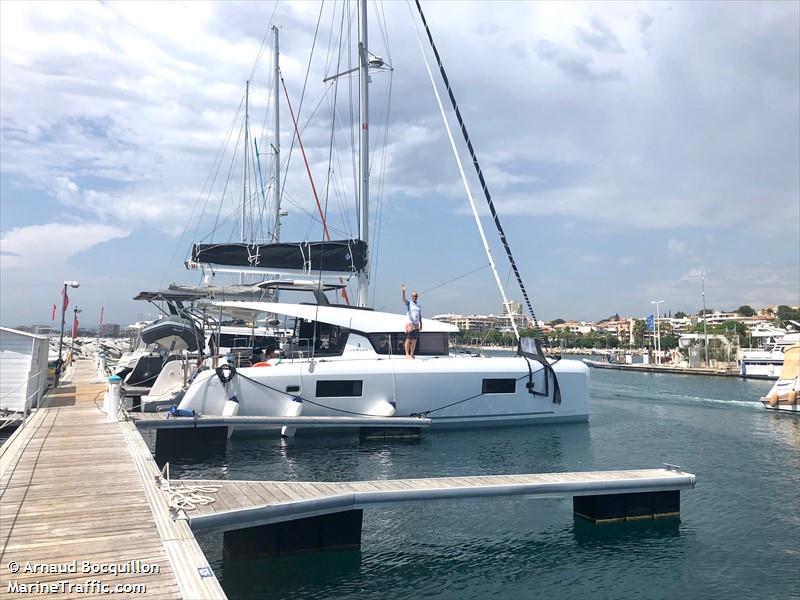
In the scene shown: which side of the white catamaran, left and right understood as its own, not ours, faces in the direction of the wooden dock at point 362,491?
right

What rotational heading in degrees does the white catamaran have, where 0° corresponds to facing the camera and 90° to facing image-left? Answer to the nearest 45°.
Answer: approximately 270°

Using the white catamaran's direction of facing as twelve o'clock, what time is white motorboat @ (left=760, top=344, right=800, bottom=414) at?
The white motorboat is roughly at 11 o'clock from the white catamaran.

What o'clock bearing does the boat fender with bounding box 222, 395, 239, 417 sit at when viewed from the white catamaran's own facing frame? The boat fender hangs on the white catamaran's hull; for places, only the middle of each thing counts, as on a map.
The boat fender is roughly at 5 o'clock from the white catamaran.

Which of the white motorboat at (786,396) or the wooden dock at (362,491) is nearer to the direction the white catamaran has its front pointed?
the white motorboat

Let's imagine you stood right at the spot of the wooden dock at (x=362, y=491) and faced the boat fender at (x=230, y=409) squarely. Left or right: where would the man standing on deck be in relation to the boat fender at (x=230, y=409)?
right

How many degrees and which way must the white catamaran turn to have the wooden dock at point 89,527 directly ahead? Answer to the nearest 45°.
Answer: approximately 90° to its right

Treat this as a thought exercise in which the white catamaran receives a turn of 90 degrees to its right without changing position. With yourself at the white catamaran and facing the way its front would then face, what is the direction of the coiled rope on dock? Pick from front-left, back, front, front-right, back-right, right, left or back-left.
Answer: front
